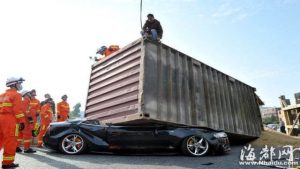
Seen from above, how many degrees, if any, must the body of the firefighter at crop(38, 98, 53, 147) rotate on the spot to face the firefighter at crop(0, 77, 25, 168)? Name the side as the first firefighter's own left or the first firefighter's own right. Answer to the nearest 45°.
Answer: approximately 90° to the first firefighter's own right

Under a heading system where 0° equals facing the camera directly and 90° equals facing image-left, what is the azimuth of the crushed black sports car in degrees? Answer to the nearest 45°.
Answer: approximately 270°

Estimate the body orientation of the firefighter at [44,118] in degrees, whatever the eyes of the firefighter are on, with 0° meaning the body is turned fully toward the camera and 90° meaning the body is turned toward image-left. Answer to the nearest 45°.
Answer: approximately 270°

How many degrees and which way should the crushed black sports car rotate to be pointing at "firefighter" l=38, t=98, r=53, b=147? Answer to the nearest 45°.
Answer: approximately 135° to its left

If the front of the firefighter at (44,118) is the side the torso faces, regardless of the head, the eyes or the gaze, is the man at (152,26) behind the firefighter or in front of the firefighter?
in front
